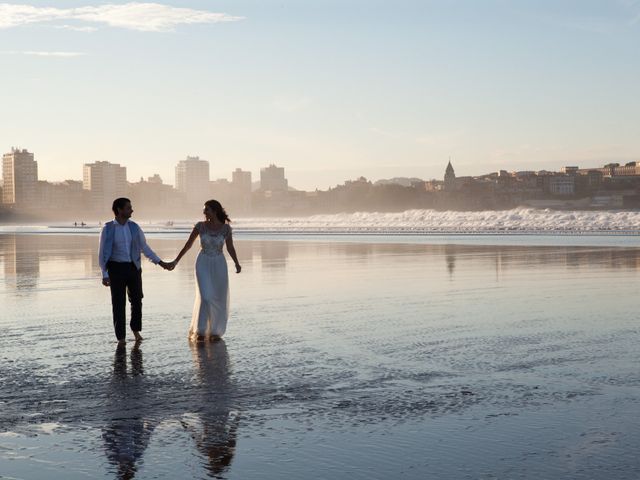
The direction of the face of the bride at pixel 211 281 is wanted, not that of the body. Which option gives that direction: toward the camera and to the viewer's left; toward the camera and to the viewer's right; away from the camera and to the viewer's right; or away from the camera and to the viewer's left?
toward the camera and to the viewer's left

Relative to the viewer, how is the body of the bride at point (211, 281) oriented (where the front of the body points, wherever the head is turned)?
toward the camera

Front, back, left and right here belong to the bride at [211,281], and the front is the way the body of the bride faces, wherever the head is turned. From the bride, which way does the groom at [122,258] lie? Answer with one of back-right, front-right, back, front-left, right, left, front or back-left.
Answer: right
